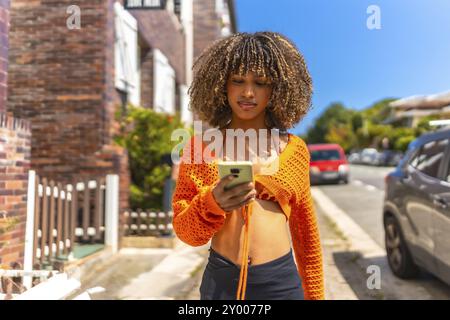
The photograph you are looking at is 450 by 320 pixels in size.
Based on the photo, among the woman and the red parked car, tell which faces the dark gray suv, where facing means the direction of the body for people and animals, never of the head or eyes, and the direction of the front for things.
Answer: the red parked car

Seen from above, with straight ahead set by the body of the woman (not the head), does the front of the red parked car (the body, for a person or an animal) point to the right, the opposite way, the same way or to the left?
the same way

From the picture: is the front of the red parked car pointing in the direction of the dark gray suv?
yes

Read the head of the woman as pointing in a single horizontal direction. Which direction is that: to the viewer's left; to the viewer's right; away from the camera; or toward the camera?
toward the camera

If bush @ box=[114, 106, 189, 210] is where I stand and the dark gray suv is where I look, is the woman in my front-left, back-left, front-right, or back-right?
front-right

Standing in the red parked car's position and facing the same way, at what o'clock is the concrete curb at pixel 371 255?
The concrete curb is roughly at 12 o'clock from the red parked car.

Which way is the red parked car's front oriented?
toward the camera

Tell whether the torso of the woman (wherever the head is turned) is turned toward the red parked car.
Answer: no

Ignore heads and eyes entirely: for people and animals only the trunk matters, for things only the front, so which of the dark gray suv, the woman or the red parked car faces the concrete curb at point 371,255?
the red parked car

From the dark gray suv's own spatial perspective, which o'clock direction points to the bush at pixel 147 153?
The bush is roughly at 5 o'clock from the dark gray suv.

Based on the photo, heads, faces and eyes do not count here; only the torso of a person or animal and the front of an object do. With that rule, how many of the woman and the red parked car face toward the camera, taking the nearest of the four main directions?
2

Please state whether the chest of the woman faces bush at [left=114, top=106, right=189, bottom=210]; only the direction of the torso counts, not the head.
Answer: no
